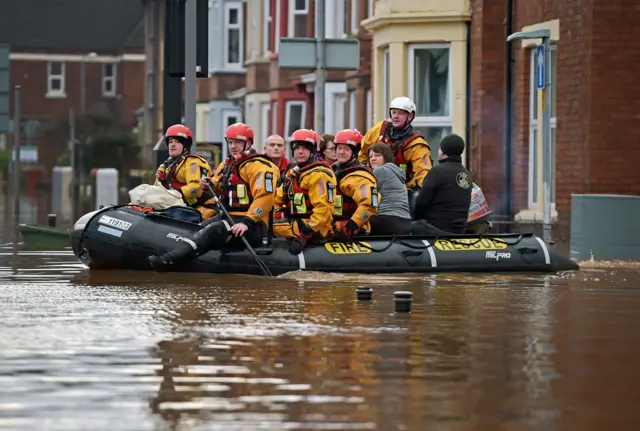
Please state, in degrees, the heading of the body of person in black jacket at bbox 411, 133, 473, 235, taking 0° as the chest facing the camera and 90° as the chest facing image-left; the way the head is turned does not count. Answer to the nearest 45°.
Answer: approximately 135°

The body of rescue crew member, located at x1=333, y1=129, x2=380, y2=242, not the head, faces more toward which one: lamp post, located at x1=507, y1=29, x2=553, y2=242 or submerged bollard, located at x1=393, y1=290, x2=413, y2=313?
the submerged bollard

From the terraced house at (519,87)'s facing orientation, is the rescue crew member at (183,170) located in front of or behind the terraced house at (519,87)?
in front

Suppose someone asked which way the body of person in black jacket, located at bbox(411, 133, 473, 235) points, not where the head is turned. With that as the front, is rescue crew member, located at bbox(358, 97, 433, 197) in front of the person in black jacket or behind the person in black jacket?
in front

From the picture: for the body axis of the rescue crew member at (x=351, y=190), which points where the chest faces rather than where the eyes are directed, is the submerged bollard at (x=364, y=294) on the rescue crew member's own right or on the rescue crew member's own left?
on the rescue crew member's own left

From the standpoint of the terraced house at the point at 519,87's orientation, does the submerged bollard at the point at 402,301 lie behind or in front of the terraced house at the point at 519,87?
in front

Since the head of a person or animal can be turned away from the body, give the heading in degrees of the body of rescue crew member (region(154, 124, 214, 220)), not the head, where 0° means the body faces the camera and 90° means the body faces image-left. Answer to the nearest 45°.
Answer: approximately 45°

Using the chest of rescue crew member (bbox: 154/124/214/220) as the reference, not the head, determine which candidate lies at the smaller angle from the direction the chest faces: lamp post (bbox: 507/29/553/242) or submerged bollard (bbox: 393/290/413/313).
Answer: the submerged bollard

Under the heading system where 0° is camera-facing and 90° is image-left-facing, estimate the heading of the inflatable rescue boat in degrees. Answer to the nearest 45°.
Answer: approximately 90°

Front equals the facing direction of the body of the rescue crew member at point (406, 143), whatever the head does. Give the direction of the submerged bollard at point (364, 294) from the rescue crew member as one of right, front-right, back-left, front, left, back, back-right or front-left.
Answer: front-left
